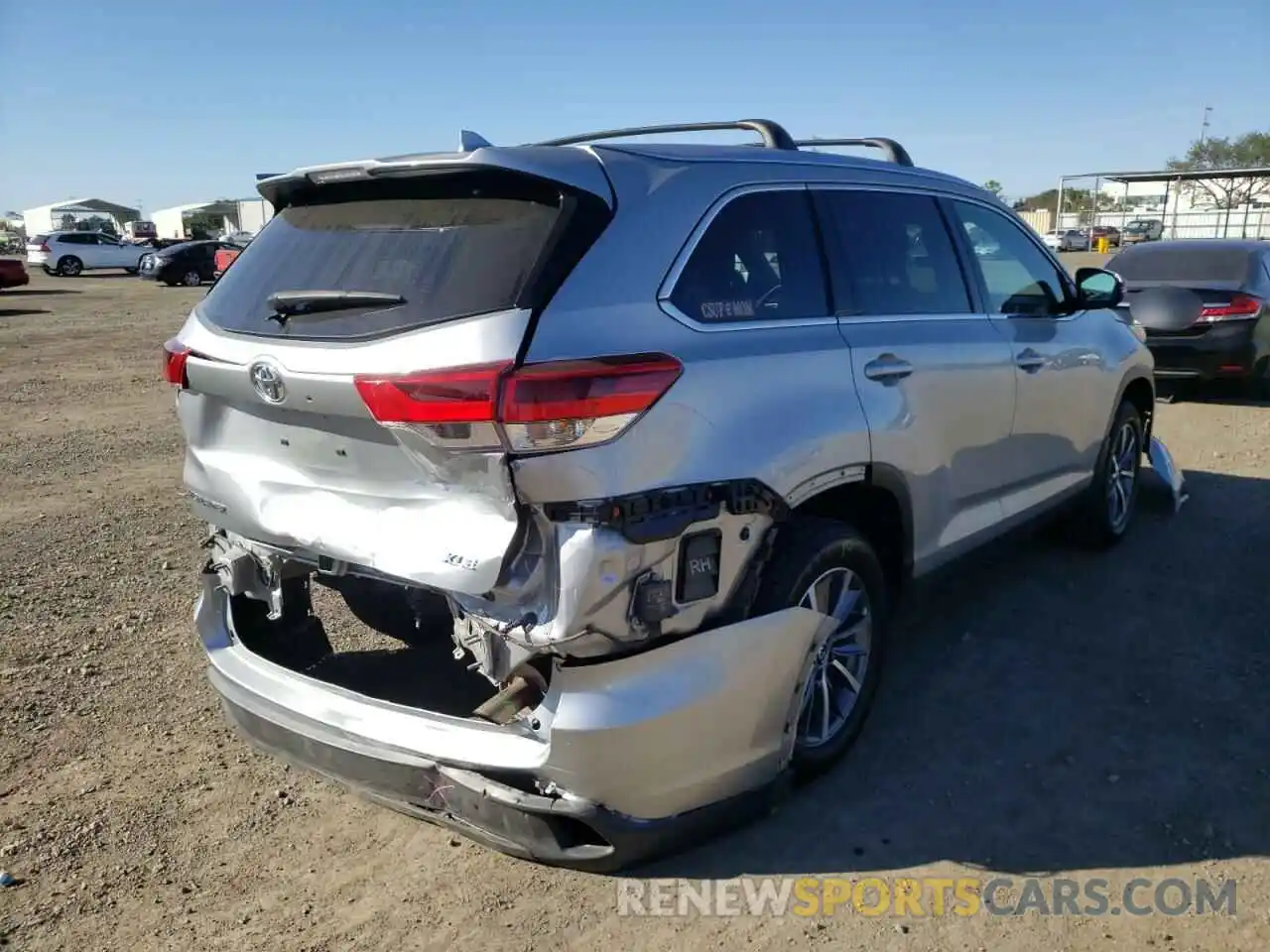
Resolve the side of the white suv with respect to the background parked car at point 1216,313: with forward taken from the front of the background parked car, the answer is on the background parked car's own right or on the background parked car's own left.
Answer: on the background parked car's own left

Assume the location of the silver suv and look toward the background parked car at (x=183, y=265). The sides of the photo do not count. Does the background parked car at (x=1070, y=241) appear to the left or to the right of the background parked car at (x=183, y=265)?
right

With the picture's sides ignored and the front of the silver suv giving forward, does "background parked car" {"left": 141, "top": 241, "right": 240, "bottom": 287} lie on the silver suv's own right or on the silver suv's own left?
on the silver suv's own left

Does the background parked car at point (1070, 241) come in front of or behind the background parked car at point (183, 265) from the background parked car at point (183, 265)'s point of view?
behind

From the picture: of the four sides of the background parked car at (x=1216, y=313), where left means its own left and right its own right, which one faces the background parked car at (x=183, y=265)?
left

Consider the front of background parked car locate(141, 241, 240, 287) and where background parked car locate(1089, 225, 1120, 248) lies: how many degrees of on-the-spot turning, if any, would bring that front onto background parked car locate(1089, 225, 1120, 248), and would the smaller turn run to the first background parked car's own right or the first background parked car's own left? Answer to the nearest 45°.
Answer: approximately 135° to the first background parked car's own left

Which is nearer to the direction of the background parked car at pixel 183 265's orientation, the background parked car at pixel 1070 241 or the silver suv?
the silver suv

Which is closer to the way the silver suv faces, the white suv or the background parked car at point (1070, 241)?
the background parked car

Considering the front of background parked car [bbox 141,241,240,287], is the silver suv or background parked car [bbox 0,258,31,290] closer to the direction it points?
the background parked car

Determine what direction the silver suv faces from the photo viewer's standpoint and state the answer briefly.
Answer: facing away from the viewer and to the right of the viewer

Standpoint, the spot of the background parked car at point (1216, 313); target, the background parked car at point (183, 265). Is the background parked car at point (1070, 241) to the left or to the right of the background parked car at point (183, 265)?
right
